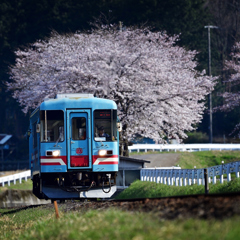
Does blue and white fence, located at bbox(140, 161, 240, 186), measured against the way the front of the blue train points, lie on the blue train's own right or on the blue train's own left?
on the blue train's own left

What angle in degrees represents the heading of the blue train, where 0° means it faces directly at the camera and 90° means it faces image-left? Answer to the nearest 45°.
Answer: approximately 0°

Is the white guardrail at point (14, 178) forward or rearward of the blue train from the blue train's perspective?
rearward

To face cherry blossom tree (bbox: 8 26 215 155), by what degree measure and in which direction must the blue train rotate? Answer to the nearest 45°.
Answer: approximately 180°
